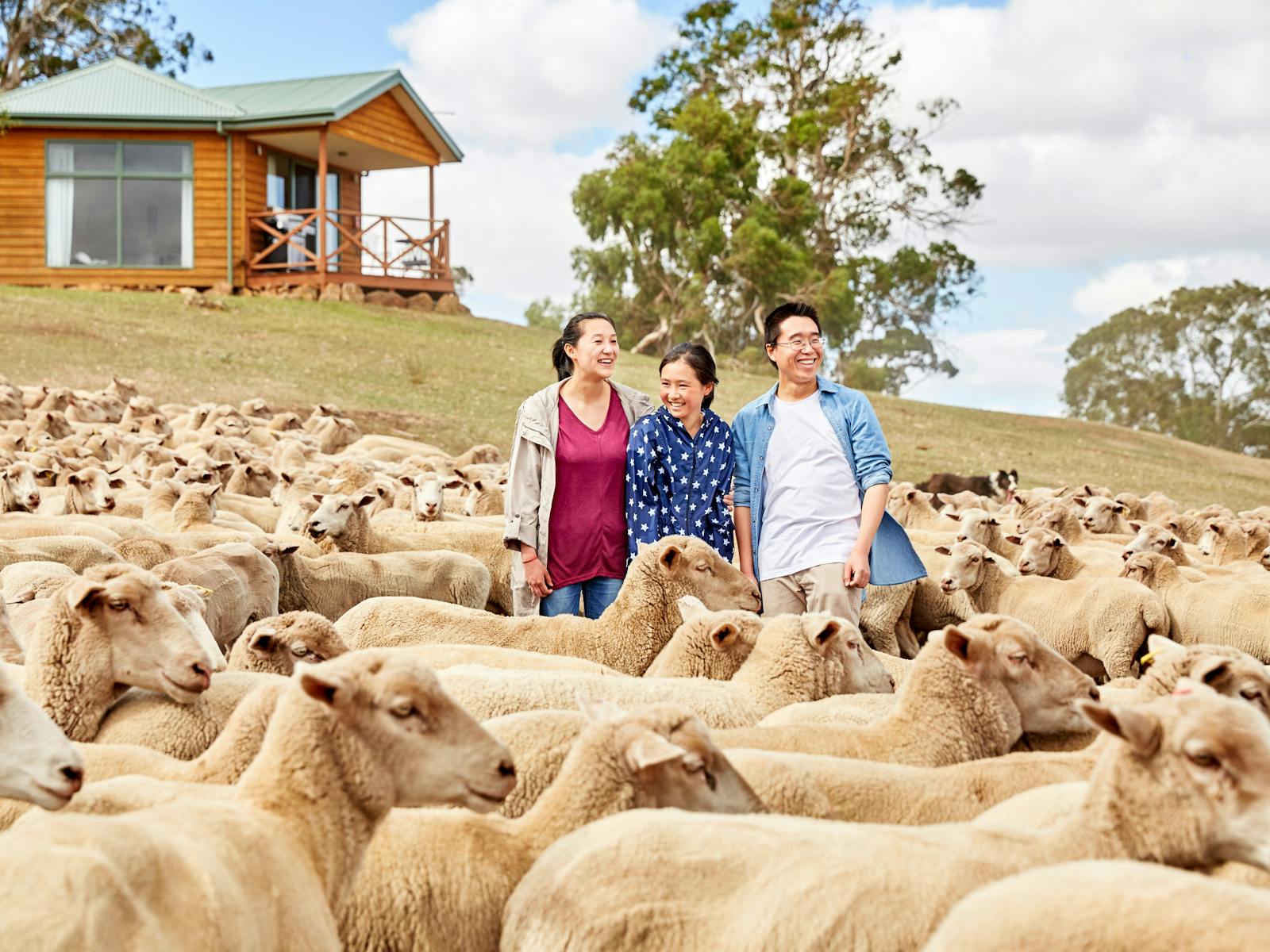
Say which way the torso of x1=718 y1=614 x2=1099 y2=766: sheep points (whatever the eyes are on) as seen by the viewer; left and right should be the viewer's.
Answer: facing to the right of the viewer

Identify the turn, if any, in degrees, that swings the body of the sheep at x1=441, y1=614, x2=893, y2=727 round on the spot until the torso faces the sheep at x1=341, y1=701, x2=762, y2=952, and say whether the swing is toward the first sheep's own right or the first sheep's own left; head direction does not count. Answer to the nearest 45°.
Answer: approximately 135° to the first sheep's own right

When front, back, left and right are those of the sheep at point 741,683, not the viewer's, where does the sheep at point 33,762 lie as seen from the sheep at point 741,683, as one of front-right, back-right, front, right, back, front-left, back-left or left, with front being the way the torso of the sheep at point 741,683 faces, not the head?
back-right

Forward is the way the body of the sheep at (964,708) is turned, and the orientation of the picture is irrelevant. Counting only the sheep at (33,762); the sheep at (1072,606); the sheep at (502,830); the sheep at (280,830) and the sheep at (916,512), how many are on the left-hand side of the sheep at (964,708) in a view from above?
2

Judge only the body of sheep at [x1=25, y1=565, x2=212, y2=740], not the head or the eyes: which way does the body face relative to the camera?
to the viewer's right

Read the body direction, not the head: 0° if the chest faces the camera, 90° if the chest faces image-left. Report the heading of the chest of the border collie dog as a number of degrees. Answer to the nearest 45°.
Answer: approximately 270°

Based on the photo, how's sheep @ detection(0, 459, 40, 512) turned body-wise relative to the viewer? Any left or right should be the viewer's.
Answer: facing the viewer and to the right of the viewer

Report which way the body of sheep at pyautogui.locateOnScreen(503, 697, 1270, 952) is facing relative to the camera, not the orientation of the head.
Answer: to the viewer's right

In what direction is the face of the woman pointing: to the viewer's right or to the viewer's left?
to the viewer's right

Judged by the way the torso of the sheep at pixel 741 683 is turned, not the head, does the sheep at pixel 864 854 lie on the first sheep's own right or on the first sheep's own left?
on the first sheep's own right

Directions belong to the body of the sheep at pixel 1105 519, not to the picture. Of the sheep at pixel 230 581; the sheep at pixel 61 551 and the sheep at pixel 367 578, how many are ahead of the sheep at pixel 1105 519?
3

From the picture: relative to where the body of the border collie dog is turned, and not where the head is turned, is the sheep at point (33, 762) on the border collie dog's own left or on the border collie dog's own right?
on the border collie dog's own right

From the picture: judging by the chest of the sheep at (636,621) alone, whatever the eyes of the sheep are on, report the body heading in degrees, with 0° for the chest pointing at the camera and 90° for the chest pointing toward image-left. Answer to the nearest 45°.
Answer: approximately 270°

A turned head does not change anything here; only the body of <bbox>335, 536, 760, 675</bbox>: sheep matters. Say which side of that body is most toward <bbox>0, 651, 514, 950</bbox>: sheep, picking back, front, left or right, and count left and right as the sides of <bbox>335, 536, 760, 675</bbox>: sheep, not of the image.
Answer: right

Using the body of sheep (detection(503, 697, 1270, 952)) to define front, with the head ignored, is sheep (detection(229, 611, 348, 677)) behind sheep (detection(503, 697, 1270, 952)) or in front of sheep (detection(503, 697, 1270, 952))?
behind

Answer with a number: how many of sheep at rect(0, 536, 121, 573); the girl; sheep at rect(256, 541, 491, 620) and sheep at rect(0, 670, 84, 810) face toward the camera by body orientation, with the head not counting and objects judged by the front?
1

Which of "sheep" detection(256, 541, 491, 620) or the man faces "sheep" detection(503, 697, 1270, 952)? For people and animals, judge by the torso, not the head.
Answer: the man
